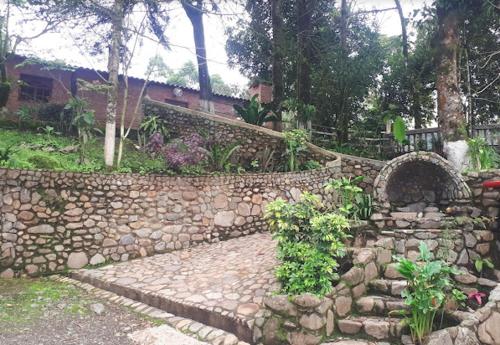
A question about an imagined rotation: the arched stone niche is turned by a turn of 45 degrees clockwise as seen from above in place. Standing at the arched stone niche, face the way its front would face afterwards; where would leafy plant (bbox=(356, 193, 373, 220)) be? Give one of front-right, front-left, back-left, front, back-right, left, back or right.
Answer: front

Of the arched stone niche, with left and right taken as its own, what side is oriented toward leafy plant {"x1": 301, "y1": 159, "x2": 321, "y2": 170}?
right

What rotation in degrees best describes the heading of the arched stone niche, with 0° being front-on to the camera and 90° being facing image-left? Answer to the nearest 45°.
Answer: approximately 0°

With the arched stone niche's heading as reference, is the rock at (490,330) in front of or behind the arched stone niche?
in front

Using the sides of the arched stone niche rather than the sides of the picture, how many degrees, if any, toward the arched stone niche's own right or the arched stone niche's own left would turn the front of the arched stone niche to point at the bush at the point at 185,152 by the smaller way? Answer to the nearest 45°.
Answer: approximately 90° to the arched stone niche's own right

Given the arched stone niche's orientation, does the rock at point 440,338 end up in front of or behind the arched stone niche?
in front

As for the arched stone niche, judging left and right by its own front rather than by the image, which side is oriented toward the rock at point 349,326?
front

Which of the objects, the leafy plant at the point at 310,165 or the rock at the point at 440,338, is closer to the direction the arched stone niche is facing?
the rock

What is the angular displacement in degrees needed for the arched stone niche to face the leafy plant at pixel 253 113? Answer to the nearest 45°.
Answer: approximately 90° to its right

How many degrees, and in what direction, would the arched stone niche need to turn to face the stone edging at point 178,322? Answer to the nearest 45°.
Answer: approximately 45° to its right

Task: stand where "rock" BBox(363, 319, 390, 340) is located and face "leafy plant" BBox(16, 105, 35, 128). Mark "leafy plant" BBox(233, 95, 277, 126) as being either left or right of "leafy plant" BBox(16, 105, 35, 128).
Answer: right

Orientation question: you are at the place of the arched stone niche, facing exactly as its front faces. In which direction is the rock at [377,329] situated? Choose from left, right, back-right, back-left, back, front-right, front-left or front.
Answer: front

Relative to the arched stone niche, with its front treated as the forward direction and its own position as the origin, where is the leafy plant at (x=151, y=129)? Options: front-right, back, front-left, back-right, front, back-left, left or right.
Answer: right

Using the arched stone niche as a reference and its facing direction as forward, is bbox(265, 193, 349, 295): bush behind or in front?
in front

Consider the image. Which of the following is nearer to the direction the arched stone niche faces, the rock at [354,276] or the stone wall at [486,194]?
the rock
